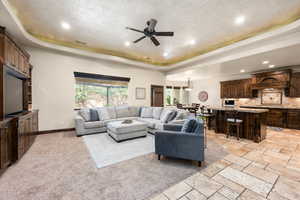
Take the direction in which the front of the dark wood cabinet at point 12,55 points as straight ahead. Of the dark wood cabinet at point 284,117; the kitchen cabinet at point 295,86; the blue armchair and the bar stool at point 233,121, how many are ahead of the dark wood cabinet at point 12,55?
4

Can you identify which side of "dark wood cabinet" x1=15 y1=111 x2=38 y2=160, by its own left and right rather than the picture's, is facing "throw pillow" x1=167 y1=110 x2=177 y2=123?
front

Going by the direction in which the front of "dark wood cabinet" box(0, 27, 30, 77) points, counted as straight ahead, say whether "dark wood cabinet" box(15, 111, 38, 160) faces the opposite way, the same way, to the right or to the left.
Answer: the same way

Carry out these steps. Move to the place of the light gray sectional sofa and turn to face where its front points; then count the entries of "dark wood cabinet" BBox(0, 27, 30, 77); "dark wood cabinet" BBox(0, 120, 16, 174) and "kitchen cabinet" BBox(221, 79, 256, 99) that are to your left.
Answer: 1

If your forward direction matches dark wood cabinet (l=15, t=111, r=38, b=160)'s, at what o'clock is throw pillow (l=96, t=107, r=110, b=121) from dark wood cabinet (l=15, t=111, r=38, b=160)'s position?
The throw pillow is roughly at 10 o'clock from the dark wood cabinet.

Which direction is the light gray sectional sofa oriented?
toward the camera

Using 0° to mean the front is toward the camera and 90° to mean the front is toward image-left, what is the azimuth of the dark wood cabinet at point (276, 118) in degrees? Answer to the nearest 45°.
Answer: approximately 0°

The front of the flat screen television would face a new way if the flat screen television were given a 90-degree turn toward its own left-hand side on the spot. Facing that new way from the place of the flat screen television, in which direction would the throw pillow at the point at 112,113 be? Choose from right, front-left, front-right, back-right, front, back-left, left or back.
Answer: front-right

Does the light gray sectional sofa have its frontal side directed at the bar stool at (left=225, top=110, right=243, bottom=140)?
no

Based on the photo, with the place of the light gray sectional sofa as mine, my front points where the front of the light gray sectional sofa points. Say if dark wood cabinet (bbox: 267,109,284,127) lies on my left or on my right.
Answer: on my left

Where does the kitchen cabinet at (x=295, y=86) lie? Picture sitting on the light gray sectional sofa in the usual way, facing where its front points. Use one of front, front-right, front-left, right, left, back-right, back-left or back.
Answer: left

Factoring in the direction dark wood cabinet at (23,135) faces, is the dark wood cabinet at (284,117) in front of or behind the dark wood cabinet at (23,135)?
in front

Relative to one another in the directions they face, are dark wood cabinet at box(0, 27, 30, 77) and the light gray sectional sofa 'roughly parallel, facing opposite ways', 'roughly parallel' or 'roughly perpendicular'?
roughly perpendicular

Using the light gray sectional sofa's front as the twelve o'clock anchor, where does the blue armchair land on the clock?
The blue armchair is roughly at 11 o'clock from the light gray sectional sofa.

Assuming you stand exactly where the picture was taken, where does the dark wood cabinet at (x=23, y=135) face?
facing the viewer and to the right of the viewer

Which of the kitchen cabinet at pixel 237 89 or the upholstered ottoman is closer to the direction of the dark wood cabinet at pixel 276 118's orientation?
the upholstered ottoman

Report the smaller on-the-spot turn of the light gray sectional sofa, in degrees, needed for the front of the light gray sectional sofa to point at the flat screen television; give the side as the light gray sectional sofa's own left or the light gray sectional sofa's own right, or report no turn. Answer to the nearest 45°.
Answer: approximately 45° to the light gray sectional sofa's own right
